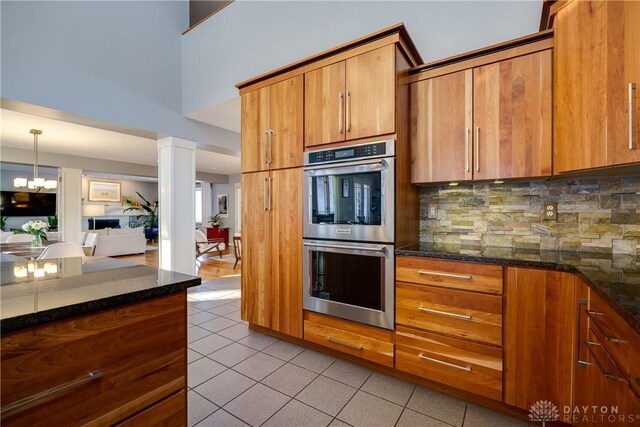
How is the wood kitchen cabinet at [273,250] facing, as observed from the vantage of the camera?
facing the viewer and to the left of the viewer

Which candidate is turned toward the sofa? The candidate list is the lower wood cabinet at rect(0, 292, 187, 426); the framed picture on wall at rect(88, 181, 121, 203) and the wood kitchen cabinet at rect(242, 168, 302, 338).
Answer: the framed picture on wall

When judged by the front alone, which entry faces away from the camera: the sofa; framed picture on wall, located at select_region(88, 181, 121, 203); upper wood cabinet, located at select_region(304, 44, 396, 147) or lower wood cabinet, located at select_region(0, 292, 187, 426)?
the sofa

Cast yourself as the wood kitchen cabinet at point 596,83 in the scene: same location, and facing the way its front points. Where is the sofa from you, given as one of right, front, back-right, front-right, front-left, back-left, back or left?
front-right

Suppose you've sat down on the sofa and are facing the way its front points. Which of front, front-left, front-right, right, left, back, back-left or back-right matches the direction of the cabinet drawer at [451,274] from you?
back

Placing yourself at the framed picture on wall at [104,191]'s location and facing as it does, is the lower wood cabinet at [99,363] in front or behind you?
in front

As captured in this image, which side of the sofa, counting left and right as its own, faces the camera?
back

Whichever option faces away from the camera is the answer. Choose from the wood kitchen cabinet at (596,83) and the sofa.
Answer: the sofa

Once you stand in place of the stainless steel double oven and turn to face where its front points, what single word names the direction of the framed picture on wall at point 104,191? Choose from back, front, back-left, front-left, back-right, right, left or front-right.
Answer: right

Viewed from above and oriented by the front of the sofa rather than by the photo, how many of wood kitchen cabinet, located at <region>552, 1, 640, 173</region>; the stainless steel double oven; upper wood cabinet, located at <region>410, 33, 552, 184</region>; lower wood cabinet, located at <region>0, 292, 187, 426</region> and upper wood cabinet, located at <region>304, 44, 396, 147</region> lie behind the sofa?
5

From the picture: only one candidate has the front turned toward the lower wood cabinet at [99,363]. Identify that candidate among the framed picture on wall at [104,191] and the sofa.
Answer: the framed picture on wall

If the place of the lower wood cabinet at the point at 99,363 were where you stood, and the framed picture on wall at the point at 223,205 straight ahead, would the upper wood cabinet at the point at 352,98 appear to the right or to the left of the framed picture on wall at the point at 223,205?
right

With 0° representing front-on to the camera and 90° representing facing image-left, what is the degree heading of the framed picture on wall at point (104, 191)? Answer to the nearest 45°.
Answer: approximately 0°

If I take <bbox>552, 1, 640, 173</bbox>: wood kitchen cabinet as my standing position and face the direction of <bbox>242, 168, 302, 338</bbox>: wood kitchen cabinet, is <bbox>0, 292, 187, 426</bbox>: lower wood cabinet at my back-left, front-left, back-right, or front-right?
front-left

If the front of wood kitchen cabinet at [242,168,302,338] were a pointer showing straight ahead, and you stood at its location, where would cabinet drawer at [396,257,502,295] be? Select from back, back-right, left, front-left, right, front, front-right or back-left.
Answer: left

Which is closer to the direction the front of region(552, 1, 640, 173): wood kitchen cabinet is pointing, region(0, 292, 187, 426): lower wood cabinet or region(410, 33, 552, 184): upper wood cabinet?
the lower wood cabinet

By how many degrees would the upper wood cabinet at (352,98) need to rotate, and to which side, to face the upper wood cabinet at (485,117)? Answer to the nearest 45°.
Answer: approximately 135° to its left

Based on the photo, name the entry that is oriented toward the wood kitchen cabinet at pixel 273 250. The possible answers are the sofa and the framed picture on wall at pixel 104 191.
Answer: the framed picture on wall

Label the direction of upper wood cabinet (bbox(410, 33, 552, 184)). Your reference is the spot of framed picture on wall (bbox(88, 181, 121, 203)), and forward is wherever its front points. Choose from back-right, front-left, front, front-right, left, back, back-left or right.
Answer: front

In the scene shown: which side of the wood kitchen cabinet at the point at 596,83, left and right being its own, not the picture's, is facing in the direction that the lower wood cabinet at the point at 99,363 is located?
front

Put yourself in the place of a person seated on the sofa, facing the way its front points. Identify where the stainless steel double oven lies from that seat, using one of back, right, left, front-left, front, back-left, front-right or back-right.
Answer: back
